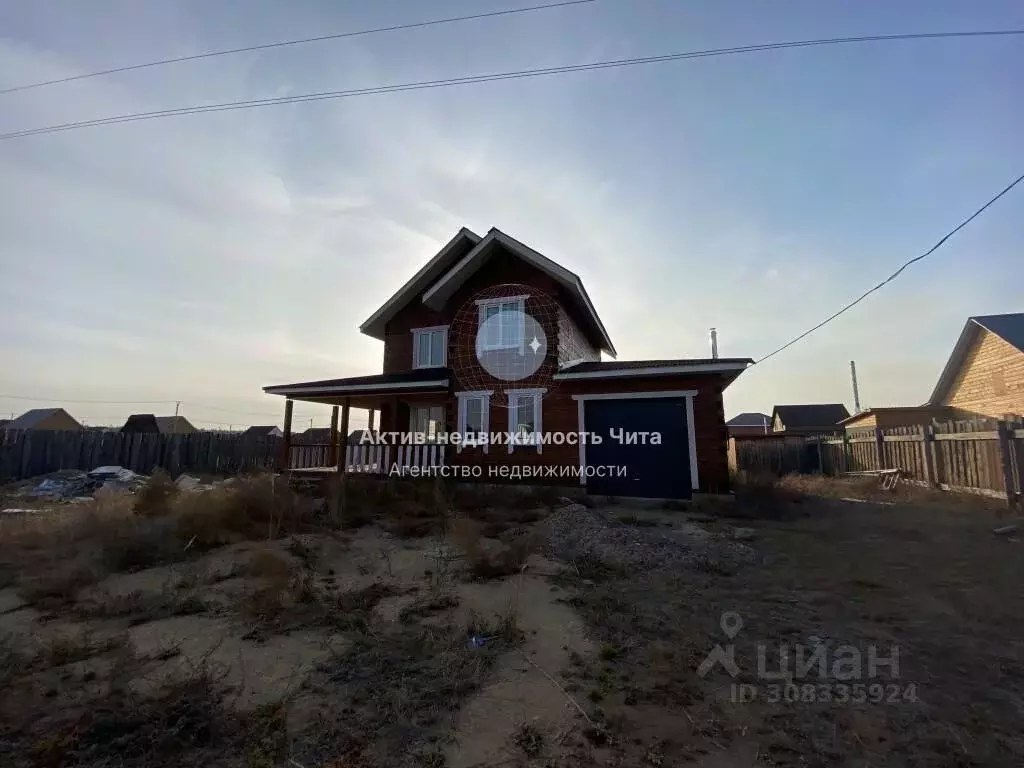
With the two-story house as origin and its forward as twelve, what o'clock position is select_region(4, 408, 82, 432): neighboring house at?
The neighboring house is roughly at 4 o'clock from the two-story house.

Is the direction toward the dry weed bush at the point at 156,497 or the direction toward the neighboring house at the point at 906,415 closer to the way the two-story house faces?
the dry weed bush

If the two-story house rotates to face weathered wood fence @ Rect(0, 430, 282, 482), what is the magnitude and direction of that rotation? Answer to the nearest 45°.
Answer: approximately 135° to its right

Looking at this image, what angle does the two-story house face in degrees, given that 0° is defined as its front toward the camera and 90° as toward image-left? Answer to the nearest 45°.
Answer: approximately 0°

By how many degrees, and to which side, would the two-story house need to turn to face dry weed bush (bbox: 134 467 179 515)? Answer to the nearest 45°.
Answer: approximately 45° to its right

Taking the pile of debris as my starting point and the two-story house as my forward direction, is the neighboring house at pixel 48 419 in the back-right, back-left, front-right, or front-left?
back-left

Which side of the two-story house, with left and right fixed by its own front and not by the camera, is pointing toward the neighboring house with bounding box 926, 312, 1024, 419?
left

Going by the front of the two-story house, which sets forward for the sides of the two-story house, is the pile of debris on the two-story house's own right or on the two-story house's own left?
on the two-story house's own right

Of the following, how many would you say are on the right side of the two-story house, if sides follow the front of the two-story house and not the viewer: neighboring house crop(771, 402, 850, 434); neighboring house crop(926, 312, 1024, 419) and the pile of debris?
1

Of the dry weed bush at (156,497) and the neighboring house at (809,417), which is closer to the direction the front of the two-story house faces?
the dry weed bush

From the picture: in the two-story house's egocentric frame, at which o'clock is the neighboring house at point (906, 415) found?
The neighboring house is roughly at 8 o'clock from the two-story house.

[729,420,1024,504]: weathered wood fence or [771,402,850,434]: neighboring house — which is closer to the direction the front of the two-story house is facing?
the weathered wood fence
